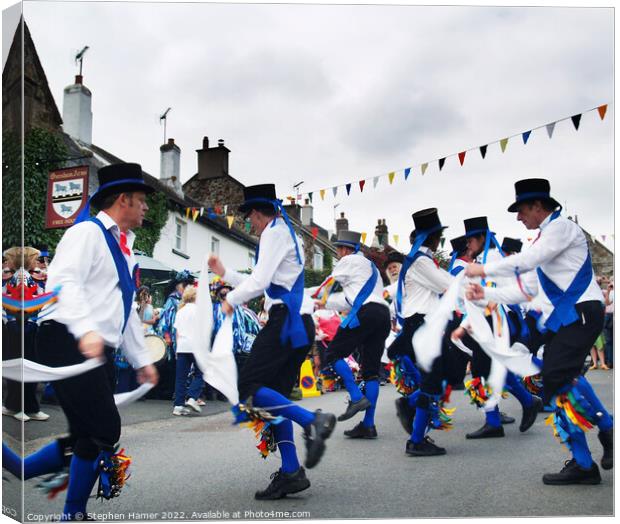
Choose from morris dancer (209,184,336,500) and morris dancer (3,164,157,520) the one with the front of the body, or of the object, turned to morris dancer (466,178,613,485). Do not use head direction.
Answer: morris dancer (3,164,157,520)

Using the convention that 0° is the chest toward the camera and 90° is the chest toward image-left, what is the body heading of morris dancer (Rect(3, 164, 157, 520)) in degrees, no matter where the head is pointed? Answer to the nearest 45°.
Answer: approximately 270°

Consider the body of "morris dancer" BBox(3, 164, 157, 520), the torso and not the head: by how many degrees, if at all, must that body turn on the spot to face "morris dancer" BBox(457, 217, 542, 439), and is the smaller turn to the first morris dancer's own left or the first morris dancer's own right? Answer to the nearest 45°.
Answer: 0° — they already face them

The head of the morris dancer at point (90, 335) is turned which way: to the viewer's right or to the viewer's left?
to the viewer's right

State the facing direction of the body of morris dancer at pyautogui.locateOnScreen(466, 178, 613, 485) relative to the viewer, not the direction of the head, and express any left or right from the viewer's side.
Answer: facing to the left of the viewer

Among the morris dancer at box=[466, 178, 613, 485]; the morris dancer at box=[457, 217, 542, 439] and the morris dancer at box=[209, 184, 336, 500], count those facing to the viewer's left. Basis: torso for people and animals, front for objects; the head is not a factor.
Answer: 3

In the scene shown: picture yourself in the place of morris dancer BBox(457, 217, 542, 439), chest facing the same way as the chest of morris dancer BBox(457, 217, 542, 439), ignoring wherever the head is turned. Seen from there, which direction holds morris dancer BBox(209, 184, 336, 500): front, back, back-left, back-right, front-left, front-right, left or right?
front-left

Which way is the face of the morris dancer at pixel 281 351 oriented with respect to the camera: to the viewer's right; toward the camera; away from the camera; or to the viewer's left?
to the viewer's left
